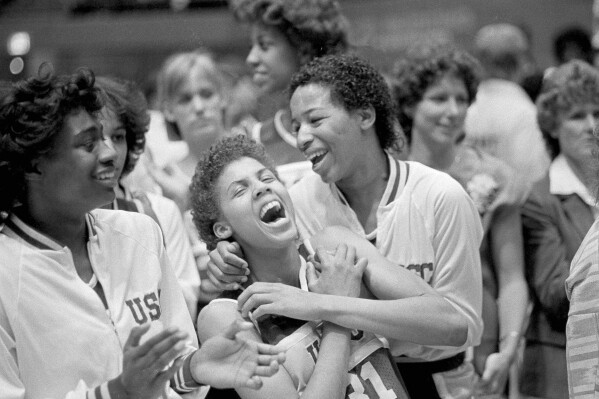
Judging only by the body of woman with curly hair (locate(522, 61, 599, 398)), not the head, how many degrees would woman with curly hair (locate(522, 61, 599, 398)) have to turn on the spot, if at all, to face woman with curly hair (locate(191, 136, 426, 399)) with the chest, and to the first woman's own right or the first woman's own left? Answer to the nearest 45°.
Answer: approximately 90° to the first woman's own right

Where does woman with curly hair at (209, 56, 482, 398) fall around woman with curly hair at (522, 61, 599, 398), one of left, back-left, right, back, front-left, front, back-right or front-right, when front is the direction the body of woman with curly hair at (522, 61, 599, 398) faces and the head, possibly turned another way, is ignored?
right

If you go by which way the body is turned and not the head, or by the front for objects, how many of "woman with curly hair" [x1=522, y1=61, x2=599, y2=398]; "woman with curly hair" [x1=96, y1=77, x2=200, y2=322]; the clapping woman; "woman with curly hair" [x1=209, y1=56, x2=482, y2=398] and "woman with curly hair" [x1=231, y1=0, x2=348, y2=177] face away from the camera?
0

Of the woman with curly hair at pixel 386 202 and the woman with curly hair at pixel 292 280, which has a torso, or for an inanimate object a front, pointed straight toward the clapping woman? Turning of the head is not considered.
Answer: the woman with curly hair at pixel 386 202

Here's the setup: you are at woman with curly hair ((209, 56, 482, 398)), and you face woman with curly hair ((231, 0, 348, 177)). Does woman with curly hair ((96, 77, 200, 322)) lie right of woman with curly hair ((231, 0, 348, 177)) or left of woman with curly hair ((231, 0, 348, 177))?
left

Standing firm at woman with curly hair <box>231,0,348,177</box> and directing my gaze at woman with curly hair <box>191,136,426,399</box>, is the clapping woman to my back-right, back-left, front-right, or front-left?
front-right

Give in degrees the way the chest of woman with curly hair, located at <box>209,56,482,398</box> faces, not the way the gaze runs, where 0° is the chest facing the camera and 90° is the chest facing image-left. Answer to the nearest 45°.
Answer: approximately 45°

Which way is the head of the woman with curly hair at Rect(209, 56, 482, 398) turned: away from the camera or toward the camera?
toward the camera

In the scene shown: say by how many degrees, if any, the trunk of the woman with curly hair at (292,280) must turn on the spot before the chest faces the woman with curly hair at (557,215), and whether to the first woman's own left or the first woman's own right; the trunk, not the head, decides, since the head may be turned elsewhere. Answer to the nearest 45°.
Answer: approximately 90° to the first woman's own left

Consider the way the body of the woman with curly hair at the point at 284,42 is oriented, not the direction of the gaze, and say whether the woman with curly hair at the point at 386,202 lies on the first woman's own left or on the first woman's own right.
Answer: on the first woman's own left

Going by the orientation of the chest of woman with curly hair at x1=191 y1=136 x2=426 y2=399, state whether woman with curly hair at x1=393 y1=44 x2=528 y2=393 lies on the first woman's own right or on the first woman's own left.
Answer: on the first woman's own left

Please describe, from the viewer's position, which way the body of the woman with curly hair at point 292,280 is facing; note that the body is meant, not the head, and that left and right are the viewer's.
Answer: facing the viewer and to the right of the viewer

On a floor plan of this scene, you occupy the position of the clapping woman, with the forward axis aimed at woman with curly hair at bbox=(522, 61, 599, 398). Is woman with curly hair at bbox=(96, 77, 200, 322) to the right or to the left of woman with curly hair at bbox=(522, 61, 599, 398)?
left
